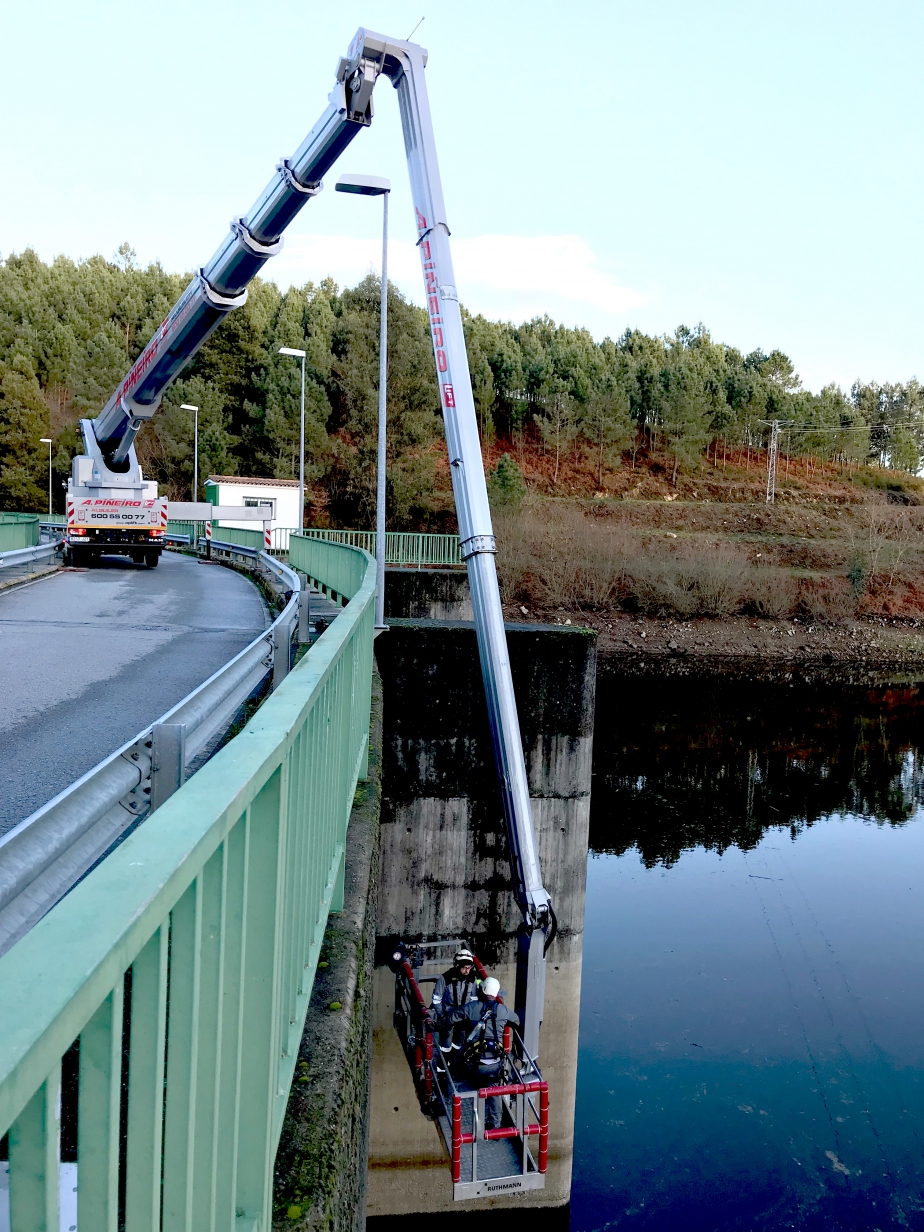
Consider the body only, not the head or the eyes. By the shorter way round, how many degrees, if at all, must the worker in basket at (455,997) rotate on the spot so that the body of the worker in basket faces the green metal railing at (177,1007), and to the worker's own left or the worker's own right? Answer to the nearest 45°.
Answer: approximately 45° to the worker's own right

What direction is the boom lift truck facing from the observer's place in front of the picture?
facing away from the viewer

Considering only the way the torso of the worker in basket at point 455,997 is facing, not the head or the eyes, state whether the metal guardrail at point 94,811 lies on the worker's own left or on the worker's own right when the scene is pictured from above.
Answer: on the worker's own right

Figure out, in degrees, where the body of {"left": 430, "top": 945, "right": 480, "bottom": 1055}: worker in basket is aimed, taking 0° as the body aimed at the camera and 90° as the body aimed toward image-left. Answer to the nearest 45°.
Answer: approximately 315°

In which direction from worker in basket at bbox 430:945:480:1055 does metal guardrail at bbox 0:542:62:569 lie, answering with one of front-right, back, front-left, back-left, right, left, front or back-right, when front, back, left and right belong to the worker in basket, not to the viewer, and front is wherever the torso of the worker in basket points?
back

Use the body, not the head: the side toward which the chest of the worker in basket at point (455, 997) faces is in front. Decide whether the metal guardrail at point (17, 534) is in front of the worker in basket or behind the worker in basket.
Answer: behind
